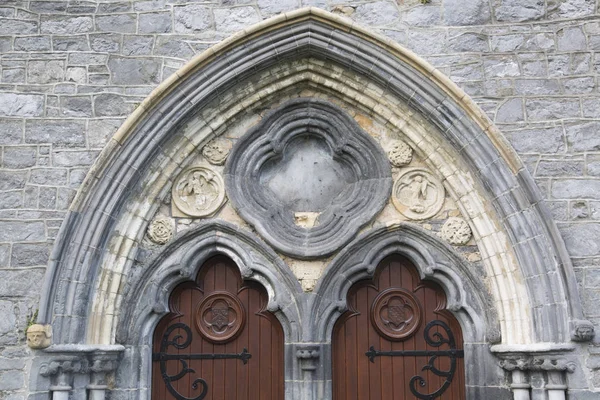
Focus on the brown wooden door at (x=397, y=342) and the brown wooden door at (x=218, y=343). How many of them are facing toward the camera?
2

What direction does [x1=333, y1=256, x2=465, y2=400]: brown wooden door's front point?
toward the camera

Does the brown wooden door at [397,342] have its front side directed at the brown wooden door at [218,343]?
no

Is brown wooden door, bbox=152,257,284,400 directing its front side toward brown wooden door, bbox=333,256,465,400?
no

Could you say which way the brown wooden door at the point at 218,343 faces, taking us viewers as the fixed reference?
facing the viewer

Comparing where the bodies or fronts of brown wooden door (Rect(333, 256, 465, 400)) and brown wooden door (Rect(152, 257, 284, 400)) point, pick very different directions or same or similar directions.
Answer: same or similar directions
